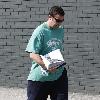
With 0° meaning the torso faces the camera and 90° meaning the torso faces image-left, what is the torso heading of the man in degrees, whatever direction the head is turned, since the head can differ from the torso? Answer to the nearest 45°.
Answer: approximately 315°
